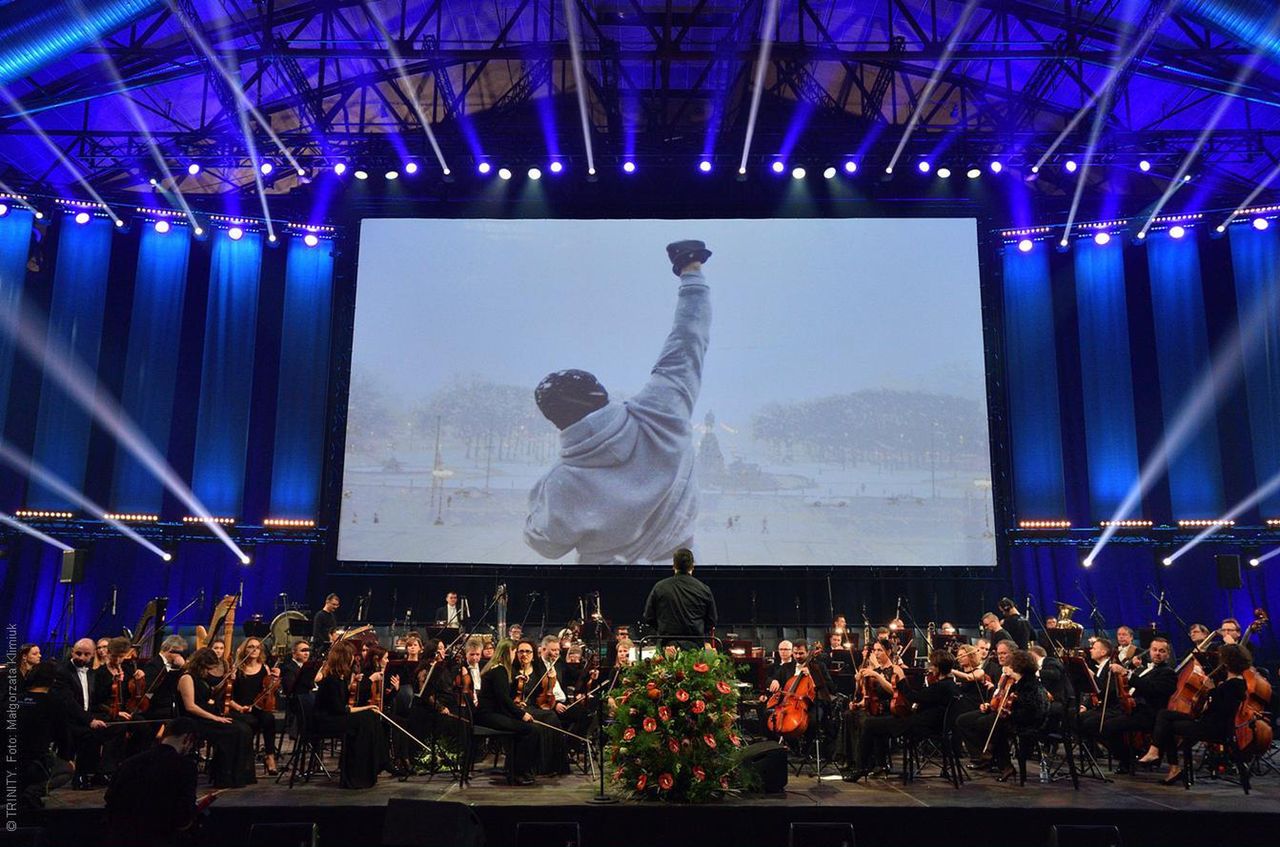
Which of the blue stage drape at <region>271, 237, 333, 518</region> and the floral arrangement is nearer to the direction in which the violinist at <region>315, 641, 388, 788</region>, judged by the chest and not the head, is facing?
the floral arrangement

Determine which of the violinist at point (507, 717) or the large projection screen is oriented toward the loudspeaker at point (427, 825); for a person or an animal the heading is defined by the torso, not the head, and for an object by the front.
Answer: the large projection screen

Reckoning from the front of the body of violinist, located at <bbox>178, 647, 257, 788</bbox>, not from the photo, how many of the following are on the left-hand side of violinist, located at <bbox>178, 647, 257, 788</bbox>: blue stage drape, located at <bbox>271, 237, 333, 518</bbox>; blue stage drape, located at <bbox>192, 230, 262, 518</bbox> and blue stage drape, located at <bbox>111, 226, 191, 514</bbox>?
3

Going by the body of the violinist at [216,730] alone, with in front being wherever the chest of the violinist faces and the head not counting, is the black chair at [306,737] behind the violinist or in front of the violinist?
in front

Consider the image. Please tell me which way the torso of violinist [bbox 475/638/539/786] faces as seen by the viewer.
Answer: to the viewer's right

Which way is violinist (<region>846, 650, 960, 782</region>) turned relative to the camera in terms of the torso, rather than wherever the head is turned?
to the viewer's left

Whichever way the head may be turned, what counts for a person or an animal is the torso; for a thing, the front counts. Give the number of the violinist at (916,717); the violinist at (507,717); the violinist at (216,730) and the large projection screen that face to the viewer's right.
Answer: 2

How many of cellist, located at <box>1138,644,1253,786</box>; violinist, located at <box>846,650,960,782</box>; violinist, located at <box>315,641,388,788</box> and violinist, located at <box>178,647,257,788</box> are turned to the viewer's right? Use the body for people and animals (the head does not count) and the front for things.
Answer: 2

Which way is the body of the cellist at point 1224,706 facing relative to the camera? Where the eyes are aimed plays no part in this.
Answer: to the viewer's left

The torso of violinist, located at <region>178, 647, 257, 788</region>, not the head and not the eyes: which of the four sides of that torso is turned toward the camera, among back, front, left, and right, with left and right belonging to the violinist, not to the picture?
right

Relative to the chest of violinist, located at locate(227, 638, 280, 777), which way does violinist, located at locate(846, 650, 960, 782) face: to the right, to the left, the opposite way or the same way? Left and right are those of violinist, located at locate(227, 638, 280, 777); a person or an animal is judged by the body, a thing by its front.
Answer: the opposite way

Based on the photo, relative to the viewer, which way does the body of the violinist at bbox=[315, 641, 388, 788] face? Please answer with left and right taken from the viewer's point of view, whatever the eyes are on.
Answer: facing to the right of the viewer

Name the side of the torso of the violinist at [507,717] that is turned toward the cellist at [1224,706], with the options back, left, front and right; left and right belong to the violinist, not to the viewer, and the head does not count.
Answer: front

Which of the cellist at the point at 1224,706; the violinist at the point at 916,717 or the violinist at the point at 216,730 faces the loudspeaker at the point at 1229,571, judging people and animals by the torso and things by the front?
the violinist at the point at 216,730

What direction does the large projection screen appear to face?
toward the camera

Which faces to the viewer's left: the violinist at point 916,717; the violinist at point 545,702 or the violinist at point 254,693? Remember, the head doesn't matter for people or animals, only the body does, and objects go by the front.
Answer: the violinist at point 916,717

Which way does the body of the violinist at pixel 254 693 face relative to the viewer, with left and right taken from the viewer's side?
facing the viewer and to the right of the viewer
